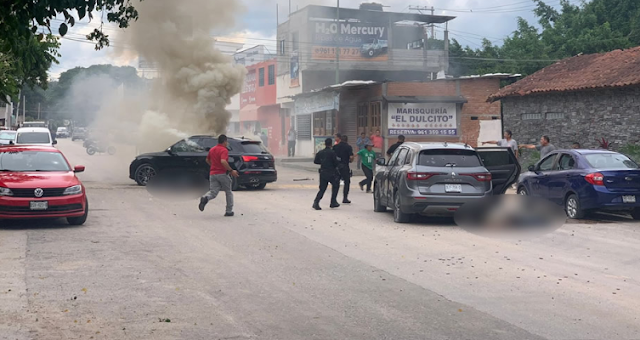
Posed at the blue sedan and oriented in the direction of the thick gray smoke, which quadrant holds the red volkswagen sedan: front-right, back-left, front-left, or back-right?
front-left

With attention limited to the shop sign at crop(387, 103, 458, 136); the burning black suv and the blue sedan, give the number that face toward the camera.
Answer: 1

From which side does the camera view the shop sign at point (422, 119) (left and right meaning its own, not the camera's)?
front

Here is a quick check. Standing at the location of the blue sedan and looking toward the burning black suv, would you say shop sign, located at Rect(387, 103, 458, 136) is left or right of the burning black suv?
right

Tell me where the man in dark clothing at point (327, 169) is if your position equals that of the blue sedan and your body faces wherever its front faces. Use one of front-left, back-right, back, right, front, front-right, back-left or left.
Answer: front-left

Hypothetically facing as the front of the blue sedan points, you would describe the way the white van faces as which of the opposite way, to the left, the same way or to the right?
the opposite way

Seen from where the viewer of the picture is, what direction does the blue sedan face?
facing away from the viewer and to the left of the viewer

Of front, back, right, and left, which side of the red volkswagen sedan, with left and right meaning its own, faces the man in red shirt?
left

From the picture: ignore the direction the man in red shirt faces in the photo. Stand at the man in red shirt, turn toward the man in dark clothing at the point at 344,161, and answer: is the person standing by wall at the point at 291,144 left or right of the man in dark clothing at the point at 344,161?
left

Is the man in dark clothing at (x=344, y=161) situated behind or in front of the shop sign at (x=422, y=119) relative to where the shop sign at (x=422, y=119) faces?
in front

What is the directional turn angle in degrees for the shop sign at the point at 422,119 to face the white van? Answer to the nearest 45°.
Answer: approximately 45° to its right

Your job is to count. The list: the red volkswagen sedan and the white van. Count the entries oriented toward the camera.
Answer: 2

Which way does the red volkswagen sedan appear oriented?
toward the camera

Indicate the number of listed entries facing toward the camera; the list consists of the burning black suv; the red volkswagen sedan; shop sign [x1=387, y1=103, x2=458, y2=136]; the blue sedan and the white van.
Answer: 3

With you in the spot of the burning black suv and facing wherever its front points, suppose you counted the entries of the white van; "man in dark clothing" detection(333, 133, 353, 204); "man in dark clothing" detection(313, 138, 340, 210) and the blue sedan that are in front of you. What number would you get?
1

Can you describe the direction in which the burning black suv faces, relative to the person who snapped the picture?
facing away from the viewer and to the left of the viewer

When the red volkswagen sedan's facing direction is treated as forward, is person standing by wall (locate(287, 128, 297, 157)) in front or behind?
behind

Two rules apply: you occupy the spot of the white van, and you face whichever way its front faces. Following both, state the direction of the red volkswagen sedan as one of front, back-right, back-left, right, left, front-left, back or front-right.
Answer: front

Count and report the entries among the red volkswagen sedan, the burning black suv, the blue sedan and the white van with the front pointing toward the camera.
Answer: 2
